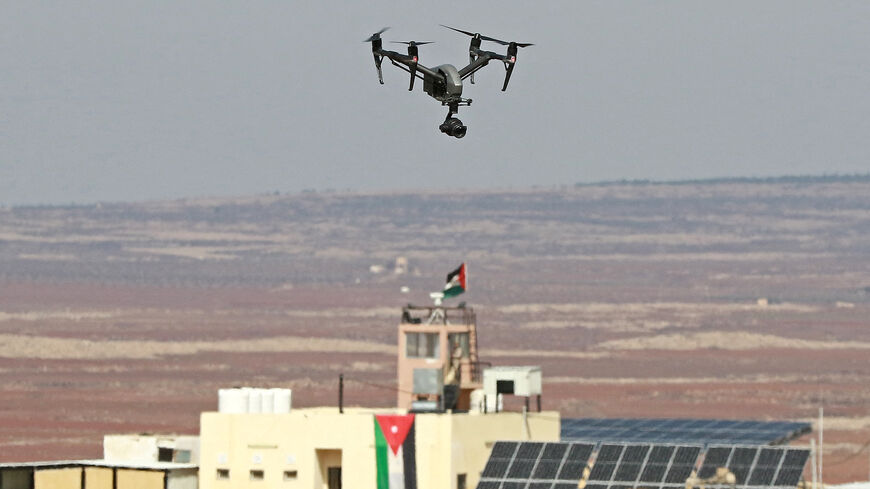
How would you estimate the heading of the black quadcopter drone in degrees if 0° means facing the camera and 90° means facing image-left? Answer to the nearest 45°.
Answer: approximately 315°
